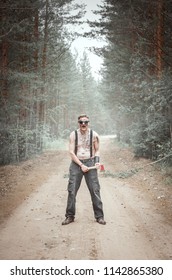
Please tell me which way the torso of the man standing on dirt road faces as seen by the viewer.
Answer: toward the camera
